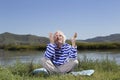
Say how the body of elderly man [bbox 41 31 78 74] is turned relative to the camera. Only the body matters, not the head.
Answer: toward the camera
